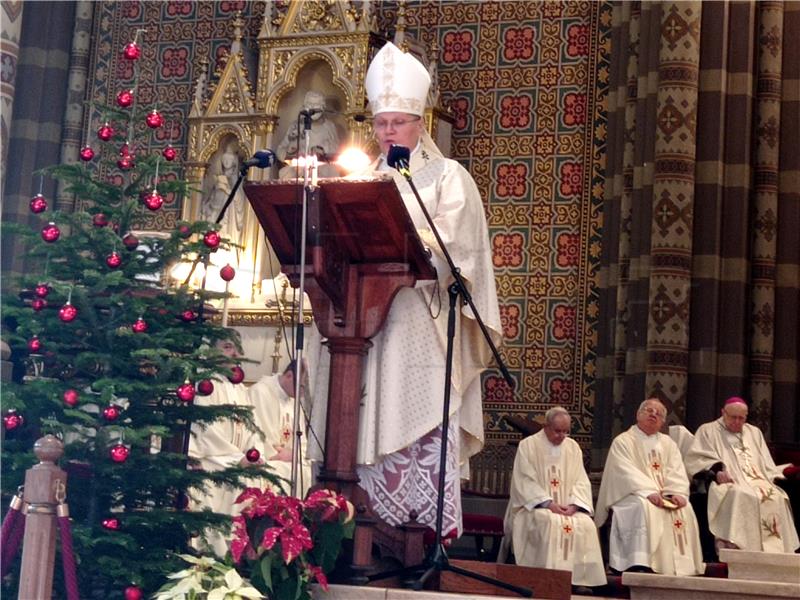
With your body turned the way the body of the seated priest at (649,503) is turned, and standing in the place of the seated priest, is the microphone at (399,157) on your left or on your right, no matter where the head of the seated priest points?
on your right

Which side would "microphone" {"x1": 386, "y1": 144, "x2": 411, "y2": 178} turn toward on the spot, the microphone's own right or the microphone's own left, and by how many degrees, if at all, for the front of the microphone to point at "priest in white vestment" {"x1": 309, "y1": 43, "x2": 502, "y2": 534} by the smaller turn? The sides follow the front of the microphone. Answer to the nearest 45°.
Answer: approximately 45° to the microphone's own right

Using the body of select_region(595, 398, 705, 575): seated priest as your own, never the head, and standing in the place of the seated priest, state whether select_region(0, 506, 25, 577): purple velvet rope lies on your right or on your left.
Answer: on your right
